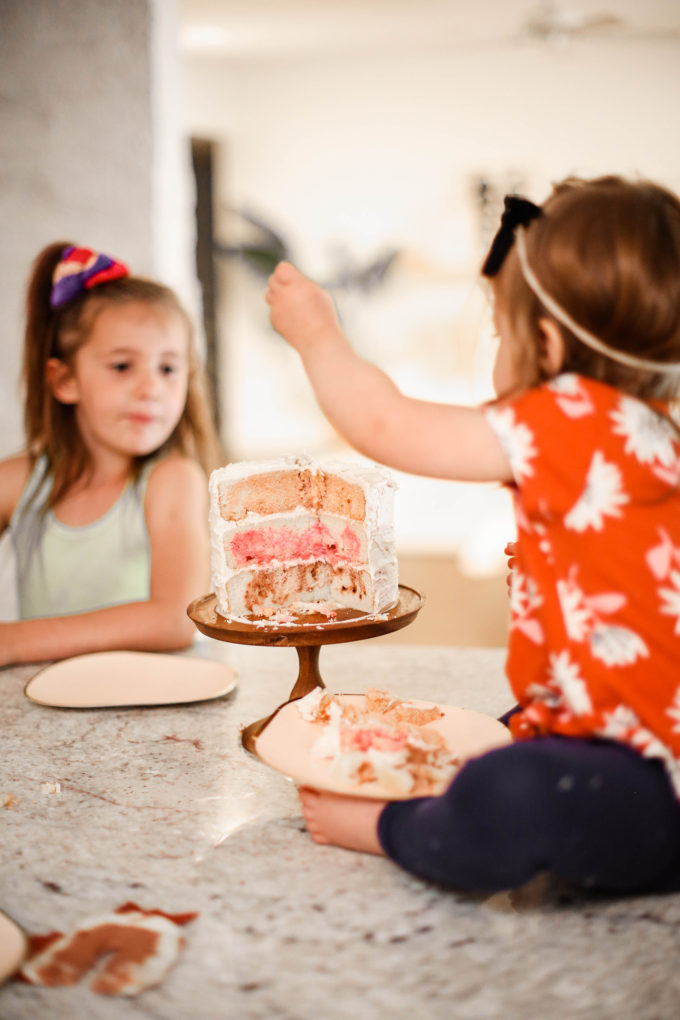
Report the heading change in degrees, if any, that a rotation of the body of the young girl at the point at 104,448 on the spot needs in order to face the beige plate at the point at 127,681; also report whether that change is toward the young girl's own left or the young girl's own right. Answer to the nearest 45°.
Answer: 0° — they already face it

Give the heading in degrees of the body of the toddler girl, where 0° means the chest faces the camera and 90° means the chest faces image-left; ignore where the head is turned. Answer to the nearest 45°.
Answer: approximately 135°

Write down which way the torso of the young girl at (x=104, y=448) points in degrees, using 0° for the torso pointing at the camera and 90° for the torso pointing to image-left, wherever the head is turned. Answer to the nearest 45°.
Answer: approximately 0°

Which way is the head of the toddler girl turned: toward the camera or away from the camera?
away from the camera
